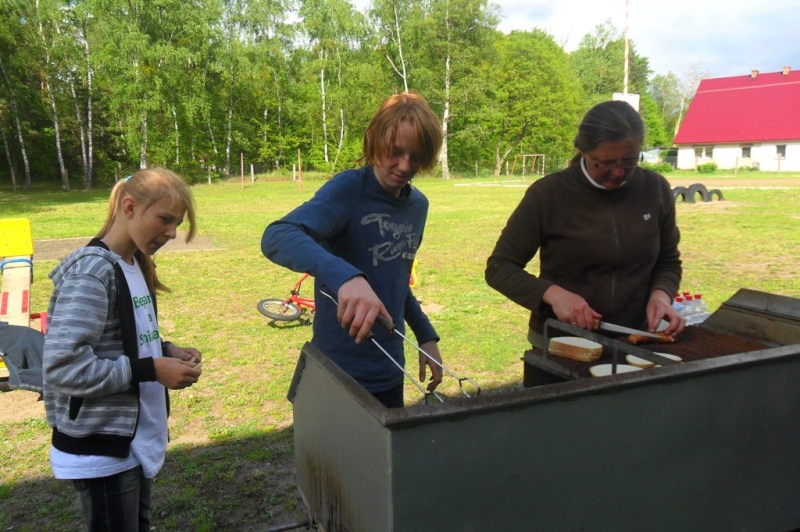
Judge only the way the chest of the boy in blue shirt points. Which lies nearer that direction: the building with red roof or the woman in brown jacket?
the woman in brown jacket

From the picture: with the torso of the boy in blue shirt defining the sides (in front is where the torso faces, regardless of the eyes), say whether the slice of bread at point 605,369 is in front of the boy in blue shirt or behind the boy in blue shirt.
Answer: in front

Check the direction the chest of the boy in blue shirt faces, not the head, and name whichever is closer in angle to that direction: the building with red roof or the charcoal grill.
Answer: the charcoal grill

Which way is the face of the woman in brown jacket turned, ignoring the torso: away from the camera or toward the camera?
toward the camera

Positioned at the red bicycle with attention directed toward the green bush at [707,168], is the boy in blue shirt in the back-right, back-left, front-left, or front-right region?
back-right

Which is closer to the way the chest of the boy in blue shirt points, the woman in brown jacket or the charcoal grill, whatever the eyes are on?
the charcoal grill

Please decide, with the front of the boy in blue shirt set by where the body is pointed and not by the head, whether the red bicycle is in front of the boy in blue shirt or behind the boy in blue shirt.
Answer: behind

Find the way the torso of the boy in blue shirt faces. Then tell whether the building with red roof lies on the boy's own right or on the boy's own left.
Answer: on the boy's own left

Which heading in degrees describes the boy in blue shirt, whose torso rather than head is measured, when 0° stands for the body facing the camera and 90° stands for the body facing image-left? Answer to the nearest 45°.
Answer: approximately 315°

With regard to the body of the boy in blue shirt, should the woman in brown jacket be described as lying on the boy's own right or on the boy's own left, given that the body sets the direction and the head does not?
on the boy's own left

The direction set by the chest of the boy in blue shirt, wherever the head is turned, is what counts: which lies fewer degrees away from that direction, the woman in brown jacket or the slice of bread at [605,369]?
the slice of bread

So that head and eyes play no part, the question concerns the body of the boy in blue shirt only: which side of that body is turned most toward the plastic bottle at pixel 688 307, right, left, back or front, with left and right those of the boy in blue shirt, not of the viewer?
left
